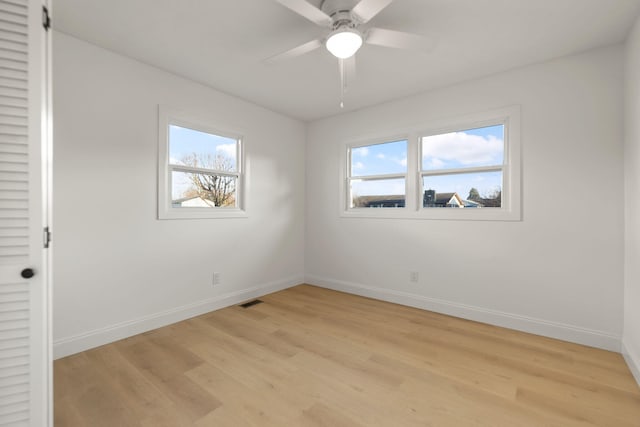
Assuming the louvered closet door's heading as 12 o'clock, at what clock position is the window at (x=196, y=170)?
The window is roughly at 9 o'clock from the louvered closet door.

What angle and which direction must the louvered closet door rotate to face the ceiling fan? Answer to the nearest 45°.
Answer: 0° — it already faces it

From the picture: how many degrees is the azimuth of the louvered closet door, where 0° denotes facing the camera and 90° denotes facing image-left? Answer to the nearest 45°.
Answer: approximately 315°

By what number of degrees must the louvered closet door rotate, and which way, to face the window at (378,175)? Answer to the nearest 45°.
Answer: approximately 45° to its left

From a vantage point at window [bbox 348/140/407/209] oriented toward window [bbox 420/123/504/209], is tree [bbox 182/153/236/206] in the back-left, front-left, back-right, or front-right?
back-right

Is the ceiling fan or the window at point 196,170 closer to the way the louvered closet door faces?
the ceiling fan
